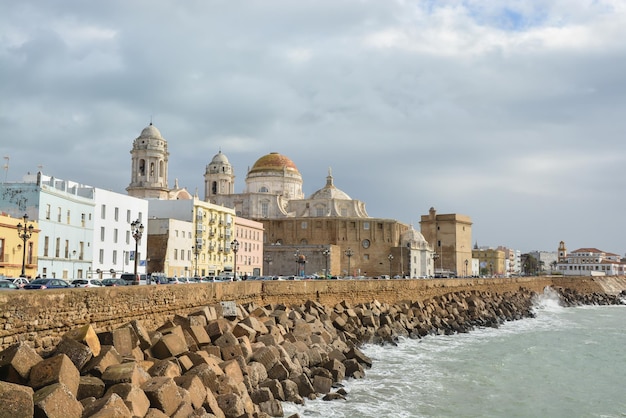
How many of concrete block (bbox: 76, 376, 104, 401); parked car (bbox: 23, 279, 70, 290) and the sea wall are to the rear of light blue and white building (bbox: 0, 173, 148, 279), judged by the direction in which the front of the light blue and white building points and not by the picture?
0

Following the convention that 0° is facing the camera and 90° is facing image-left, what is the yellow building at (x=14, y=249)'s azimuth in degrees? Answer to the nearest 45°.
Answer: approximately 315°

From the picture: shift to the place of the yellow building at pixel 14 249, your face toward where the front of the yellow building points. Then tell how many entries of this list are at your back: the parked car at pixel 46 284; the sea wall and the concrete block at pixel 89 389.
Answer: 0

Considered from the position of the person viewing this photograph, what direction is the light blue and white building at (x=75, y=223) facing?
facing the viewer and to the right of the viewer

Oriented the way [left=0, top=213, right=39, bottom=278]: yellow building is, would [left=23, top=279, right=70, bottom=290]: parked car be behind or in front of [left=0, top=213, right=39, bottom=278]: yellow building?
in front

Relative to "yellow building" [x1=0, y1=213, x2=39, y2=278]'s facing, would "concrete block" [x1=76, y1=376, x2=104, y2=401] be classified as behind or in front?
in front

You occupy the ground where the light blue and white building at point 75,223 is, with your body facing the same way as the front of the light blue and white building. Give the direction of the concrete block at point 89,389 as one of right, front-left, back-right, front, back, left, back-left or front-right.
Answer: front-right

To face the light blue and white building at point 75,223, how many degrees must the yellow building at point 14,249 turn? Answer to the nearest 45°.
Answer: approximately 90° to its left

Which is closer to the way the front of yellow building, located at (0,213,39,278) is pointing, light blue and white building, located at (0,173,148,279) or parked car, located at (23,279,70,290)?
the parked car

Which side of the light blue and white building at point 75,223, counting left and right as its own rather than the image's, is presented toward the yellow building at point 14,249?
right

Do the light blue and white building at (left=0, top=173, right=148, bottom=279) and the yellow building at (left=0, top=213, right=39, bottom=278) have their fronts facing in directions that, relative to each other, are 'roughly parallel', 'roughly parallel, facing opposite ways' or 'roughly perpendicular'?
roughly parallel

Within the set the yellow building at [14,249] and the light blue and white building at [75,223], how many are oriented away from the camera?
0
